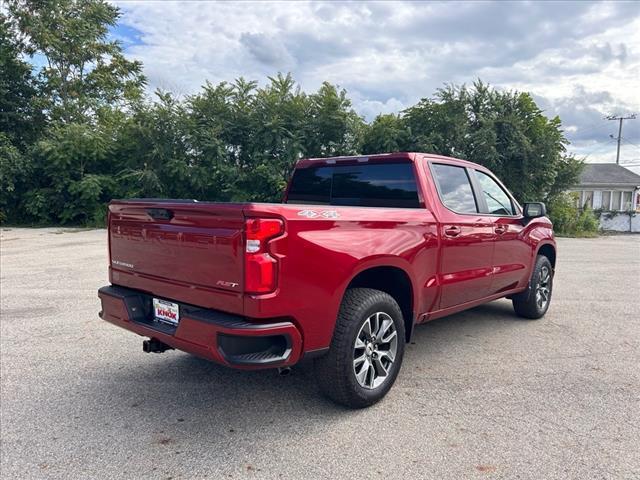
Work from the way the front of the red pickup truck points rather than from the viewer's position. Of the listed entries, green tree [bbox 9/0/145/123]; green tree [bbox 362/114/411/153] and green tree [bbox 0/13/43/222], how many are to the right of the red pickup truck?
0

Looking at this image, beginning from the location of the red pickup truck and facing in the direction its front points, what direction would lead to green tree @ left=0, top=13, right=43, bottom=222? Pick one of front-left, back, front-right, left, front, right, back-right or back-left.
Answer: left

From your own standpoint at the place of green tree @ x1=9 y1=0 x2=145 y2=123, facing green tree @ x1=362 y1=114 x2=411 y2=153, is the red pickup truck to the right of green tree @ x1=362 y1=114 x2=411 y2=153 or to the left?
right

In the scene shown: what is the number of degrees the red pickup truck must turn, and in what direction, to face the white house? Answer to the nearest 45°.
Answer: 0° — it already faces it

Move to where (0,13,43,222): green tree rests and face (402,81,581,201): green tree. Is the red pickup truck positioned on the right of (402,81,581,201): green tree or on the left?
right

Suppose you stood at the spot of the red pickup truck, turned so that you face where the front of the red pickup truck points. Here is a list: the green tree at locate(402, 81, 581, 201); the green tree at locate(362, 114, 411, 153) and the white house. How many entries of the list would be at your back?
0

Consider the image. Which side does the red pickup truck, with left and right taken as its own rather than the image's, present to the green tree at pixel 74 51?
left

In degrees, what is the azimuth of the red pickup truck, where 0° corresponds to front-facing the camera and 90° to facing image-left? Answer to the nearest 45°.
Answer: approximately 225°

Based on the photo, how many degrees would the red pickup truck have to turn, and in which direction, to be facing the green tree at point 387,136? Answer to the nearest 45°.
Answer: approximately 45° to its left

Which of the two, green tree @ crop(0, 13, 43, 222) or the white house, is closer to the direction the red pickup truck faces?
the white house

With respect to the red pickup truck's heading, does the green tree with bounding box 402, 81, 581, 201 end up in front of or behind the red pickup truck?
in front
